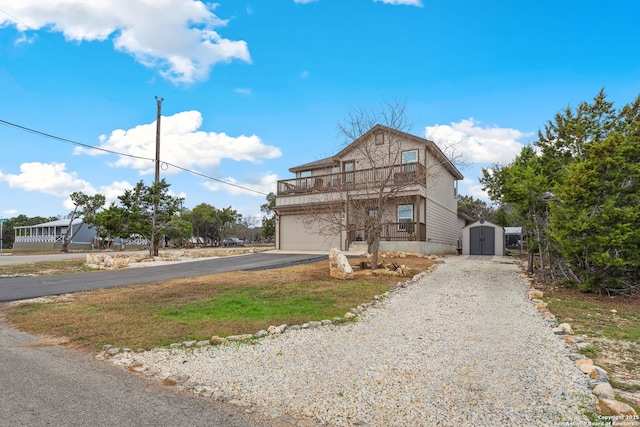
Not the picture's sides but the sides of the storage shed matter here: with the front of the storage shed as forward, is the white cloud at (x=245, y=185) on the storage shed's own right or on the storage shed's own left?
on the storage shed's own right

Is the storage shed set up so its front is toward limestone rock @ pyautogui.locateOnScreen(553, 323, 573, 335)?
yes

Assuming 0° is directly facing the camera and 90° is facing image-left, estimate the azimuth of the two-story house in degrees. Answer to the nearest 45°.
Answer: approximately 45°

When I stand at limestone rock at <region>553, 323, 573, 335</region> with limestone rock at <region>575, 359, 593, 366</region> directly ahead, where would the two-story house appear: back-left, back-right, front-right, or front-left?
back-right

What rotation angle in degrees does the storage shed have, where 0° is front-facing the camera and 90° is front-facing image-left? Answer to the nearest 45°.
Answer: approximately 0°
